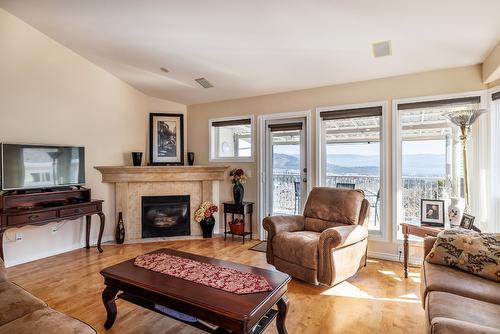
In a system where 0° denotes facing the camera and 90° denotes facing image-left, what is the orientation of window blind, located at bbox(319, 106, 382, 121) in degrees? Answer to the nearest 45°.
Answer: approximately 45°

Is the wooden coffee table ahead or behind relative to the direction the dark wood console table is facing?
ahead

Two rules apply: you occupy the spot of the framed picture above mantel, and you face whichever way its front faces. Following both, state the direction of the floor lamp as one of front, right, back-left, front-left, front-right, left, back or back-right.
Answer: front-left

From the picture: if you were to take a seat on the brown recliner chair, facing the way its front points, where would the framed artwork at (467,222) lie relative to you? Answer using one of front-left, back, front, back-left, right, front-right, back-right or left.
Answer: back-left

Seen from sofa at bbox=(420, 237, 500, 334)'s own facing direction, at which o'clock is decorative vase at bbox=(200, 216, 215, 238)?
The decorative vase is roughly at 2 o'clock from the sofa.

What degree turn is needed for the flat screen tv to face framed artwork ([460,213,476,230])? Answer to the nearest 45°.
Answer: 0° — it already faces it

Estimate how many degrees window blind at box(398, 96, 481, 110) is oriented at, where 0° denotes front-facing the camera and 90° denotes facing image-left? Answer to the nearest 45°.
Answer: approximately 45°

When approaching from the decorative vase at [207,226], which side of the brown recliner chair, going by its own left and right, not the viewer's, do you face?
right

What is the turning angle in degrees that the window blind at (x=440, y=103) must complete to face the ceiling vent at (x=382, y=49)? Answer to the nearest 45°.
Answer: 0° — it already faces it

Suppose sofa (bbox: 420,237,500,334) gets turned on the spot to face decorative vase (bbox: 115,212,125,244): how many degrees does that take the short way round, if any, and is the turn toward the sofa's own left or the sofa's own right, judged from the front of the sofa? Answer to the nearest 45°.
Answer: approximately 45° to the sofa's own right

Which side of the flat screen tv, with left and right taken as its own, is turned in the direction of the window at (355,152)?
front

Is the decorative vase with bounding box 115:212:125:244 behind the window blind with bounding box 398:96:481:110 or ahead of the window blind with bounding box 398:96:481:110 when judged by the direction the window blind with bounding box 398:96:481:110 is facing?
ahead
